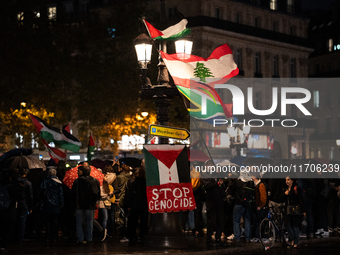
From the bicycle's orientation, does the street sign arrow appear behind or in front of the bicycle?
in front

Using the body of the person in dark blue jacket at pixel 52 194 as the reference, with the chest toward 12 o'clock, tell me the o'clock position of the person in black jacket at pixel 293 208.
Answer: the person in black jacket at pixel 293 208 is roughly at 3 o'clock from the person in dark blue jacket at pixel 52 194.

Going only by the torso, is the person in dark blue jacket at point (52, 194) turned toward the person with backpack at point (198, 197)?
no

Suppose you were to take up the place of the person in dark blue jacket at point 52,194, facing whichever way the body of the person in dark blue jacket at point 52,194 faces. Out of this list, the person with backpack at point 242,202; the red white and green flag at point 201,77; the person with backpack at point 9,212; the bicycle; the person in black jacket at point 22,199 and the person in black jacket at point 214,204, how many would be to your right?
4

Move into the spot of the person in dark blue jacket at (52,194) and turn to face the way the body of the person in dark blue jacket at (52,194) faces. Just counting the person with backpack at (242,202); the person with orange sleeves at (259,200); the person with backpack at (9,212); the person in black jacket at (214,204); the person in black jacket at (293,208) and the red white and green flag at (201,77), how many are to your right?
5

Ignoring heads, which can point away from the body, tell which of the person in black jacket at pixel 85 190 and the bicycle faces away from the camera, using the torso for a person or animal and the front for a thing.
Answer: the person in black jacket

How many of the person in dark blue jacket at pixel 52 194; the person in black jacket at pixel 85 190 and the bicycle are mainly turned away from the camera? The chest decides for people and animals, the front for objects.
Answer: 2

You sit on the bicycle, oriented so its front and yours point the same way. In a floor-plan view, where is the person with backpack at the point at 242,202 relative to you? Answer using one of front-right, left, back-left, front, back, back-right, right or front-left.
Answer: right

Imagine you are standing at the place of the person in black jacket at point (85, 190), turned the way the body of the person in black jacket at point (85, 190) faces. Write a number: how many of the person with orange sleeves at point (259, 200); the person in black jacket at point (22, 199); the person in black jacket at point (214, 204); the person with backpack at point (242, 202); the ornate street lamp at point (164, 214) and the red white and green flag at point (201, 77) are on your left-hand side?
1

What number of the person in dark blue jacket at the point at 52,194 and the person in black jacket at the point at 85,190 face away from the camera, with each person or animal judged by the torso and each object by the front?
2

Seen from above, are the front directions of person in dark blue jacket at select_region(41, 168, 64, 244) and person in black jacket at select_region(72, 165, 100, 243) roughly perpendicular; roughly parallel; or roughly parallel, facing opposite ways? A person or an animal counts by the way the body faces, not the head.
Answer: roughly parallel

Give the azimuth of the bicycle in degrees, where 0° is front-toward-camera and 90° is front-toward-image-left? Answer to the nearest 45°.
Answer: approximately 45°

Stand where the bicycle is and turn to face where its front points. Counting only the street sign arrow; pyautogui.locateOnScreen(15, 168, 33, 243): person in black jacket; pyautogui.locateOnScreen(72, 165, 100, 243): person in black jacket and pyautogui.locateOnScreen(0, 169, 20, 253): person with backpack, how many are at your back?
0

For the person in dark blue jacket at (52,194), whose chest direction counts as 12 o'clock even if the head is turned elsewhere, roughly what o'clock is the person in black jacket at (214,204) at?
the person in black jacket at (214,204) is roughly at 3 o'clock from the person in dark blue jacket at (52,194).

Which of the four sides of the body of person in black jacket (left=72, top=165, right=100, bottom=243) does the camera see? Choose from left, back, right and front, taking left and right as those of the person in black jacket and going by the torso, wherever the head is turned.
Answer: back

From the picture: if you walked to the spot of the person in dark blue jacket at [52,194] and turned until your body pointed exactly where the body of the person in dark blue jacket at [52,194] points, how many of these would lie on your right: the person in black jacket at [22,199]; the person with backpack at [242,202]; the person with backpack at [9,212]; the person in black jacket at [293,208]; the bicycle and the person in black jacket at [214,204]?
4

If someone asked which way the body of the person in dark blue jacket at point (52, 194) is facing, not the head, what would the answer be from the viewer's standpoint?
away from the camera
